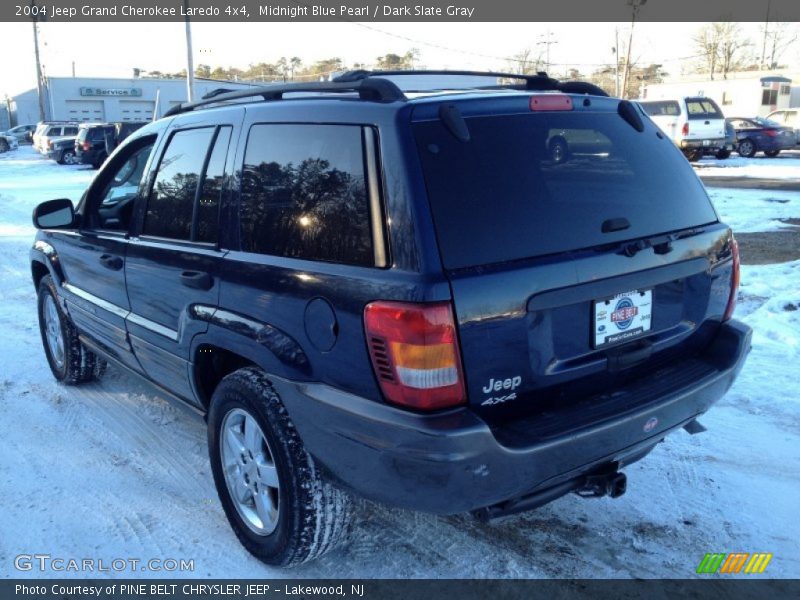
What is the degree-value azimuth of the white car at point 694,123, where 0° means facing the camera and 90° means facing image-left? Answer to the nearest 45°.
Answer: approximately 135°

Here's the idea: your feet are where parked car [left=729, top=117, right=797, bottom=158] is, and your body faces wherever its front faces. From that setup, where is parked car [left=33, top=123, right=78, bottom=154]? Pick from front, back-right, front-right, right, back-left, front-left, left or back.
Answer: front-left

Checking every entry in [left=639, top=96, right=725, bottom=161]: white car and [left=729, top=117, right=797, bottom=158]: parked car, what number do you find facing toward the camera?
0

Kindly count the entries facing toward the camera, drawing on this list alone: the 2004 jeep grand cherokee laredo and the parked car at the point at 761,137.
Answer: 0

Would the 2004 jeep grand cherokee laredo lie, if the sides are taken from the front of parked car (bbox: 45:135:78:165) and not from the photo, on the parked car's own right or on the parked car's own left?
on the parked car's own left

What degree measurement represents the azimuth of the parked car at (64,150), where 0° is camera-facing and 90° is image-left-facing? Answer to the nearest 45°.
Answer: approximately 45°

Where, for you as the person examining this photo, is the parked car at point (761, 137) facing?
facing away from the viewer and to the left of the viewer

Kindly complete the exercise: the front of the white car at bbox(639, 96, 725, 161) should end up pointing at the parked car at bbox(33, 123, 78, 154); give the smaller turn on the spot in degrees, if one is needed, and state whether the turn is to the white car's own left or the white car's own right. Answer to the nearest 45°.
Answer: approximately 45° to the white car's own left

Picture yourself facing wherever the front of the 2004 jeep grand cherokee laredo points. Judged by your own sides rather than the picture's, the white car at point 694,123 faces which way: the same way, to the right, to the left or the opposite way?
the same way

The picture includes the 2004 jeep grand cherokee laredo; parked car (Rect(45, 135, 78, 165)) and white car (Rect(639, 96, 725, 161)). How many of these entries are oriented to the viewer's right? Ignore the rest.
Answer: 0

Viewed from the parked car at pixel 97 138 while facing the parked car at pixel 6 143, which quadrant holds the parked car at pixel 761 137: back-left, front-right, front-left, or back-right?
back-right

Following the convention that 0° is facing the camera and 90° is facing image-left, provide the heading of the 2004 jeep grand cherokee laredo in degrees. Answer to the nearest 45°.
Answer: approximately 135°

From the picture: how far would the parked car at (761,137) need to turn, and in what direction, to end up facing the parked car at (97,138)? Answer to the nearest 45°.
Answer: approximately 45° to its left

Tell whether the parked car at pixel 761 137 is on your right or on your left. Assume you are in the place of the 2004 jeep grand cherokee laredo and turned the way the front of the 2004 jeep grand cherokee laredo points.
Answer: on your right

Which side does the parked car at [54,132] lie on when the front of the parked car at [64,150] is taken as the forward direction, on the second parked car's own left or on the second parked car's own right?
on the second parked car's own right

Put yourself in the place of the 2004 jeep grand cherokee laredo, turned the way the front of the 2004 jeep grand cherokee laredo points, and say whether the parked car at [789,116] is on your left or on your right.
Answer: on your right
